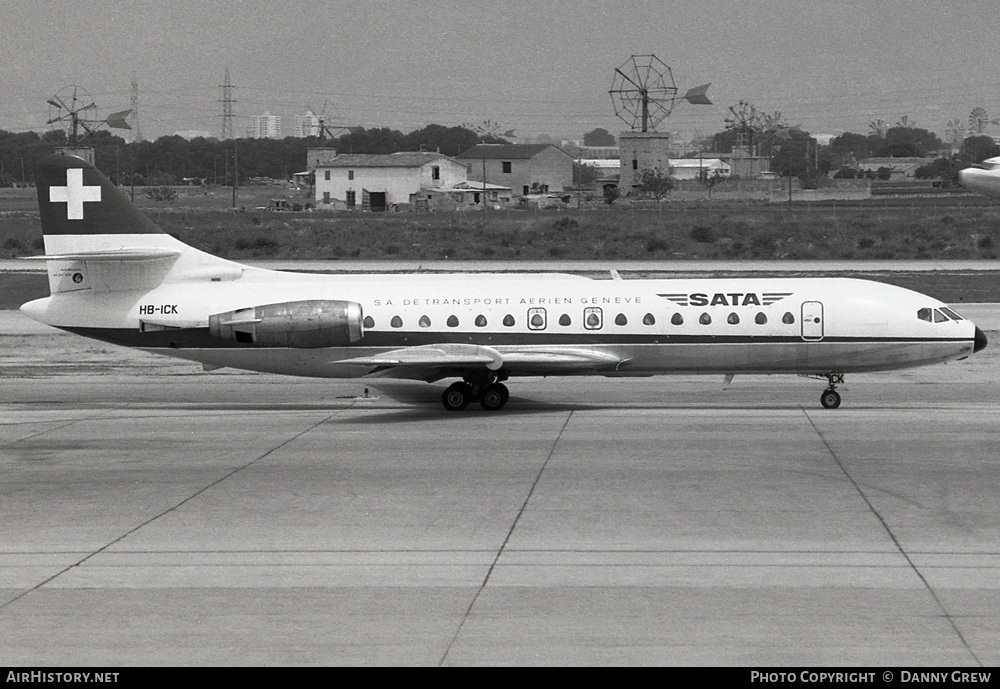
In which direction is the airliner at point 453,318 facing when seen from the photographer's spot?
facing to the right of the viewer
